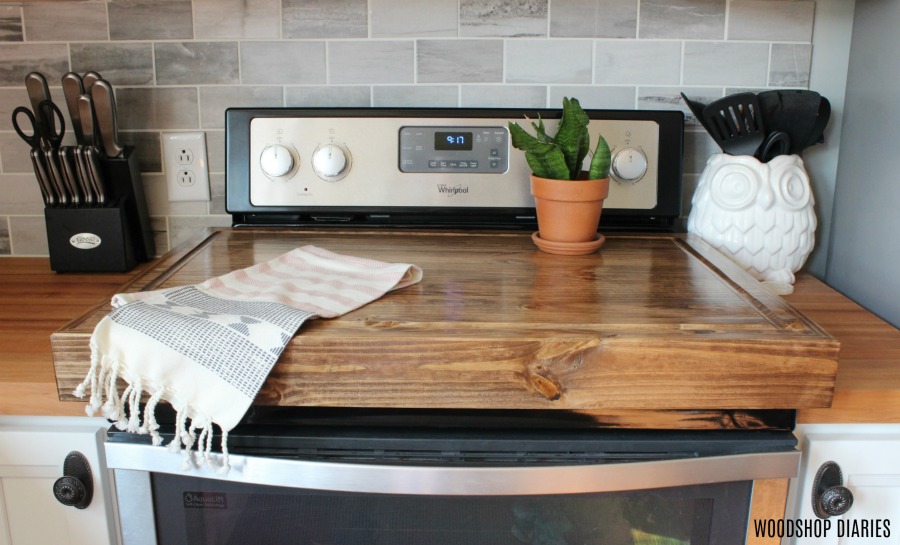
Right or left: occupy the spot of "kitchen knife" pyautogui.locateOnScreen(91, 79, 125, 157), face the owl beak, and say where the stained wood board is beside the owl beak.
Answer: right

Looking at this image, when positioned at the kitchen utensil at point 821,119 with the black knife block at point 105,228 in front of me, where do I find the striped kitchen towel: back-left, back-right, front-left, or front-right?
front-left

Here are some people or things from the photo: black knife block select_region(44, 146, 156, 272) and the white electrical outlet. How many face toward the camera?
2

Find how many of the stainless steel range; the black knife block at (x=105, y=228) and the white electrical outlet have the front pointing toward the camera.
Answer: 3

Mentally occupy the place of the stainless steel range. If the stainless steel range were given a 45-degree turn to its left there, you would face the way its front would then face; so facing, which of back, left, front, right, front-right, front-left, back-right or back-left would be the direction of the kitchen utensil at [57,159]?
back

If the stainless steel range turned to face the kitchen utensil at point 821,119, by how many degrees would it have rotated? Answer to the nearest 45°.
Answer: approximately 135° to its left

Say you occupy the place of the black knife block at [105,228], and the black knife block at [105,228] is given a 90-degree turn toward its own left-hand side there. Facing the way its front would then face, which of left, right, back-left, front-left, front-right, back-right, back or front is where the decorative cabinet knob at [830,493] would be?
front-right

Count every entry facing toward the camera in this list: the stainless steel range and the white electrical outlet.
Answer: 2

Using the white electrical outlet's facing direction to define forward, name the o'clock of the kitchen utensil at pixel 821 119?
The kitchen utensil is roughly at 10 o'clock from the white electrical outlet.

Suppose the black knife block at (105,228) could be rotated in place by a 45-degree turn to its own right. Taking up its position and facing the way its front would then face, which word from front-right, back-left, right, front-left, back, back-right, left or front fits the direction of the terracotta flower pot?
left

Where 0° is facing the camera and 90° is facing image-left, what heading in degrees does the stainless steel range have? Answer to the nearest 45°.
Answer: approximately 0°

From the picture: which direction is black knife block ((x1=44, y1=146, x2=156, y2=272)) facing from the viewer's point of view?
toward the camera
